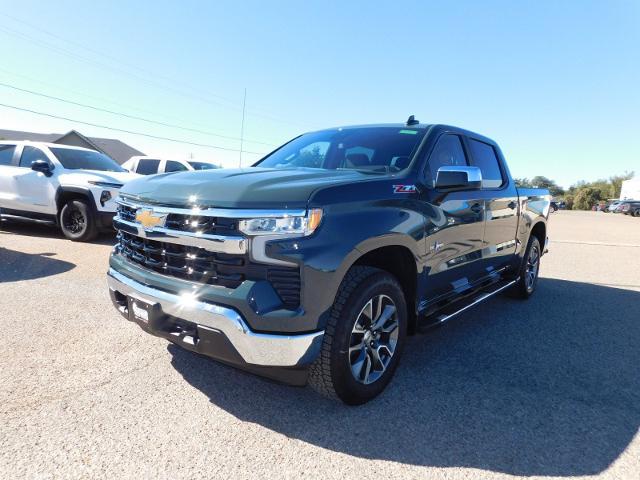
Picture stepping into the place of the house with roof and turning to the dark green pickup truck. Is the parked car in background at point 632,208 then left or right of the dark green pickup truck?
left

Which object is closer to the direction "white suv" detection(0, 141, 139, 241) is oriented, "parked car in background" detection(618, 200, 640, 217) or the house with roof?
the parked car in background

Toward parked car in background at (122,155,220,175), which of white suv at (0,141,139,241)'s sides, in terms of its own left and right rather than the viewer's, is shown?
left

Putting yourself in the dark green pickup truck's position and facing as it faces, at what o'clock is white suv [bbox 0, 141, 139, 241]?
The white suv is roughly at 3 o'clock from the dark green pickup truck.

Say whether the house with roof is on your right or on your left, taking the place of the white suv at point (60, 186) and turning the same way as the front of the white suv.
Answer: on your left

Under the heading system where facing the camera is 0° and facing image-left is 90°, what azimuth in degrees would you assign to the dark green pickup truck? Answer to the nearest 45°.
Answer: approximately 45°

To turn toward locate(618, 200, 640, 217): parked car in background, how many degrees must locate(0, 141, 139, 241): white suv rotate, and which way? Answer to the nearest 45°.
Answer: approximately 45° to its left

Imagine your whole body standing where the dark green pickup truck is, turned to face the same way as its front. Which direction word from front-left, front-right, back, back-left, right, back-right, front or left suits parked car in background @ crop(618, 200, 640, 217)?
back

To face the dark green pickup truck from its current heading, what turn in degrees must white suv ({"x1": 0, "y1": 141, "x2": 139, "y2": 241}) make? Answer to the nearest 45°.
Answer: approximately 45° to its right

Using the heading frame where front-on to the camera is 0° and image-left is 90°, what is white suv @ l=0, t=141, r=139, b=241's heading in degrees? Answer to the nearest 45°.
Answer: approximately 315°

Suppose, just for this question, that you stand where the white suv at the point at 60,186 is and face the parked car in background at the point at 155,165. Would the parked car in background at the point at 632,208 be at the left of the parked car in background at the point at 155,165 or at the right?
right

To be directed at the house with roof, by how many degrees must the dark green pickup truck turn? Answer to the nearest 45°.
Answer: approximately 90° to its right
